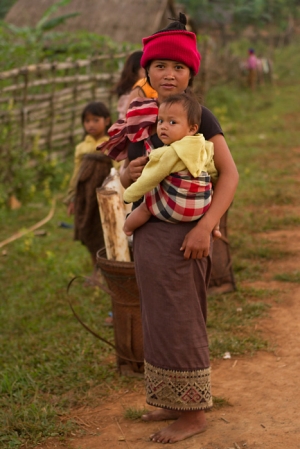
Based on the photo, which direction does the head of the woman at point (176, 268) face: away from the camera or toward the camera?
toward the camera

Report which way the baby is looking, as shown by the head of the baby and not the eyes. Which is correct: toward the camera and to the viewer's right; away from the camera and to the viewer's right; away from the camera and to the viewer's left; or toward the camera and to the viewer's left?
toward the camera and to the viewer's left

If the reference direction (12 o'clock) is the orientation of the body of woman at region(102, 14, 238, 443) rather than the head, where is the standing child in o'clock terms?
The standing child is roughly at 4 o'clock from the woman.

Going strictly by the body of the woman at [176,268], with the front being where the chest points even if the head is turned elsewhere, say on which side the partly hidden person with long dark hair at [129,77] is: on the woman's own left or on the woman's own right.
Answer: on the woman's own right

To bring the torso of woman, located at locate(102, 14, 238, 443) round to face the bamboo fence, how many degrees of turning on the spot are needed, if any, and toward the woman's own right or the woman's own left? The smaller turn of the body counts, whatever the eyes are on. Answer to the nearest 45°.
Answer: approximately 135° to the woman's own right

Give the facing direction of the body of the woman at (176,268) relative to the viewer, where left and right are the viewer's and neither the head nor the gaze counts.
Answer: facing the viewer and to the left of the viewer
